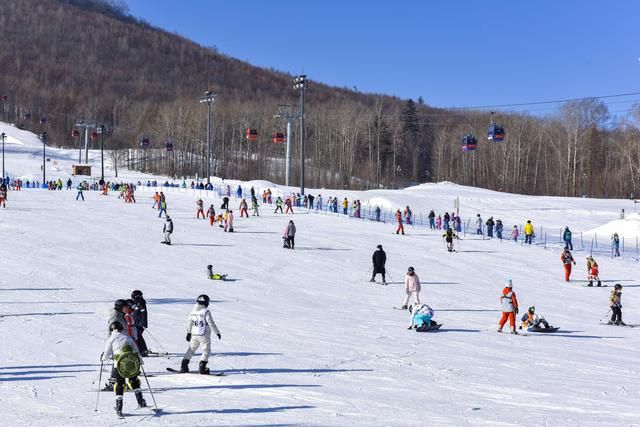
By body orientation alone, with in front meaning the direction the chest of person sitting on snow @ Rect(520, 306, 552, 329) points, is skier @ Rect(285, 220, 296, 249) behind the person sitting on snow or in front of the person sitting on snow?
behind

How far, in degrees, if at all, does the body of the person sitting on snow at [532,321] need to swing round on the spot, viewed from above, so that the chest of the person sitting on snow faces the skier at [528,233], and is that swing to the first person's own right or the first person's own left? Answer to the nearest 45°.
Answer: approximately 135° to the first person's own left

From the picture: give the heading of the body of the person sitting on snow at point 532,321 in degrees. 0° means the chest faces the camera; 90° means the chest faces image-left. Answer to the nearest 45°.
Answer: approximately 315°

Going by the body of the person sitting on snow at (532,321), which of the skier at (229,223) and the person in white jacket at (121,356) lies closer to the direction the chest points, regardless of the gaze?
the person in white jacket

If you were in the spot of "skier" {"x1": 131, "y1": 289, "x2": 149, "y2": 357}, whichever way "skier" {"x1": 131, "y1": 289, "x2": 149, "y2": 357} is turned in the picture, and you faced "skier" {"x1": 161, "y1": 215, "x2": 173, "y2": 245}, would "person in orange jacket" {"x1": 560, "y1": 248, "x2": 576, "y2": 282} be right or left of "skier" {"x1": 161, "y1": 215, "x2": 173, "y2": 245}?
right

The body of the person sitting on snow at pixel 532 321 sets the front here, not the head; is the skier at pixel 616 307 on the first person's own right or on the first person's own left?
on the first person's own left

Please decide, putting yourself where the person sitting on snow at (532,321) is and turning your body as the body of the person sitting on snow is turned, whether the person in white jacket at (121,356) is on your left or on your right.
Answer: on your right

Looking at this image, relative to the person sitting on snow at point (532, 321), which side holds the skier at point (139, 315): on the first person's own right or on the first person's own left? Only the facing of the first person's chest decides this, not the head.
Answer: on the first person's own right

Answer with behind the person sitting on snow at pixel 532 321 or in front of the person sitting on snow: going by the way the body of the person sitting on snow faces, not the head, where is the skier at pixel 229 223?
behind

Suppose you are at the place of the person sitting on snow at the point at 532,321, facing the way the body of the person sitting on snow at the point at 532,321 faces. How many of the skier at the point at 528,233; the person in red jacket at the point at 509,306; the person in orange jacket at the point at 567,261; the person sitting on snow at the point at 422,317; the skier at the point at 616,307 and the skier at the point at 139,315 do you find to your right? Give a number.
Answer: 3

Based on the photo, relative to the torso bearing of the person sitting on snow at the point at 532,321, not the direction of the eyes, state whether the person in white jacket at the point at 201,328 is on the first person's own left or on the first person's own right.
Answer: on the first person's own right
